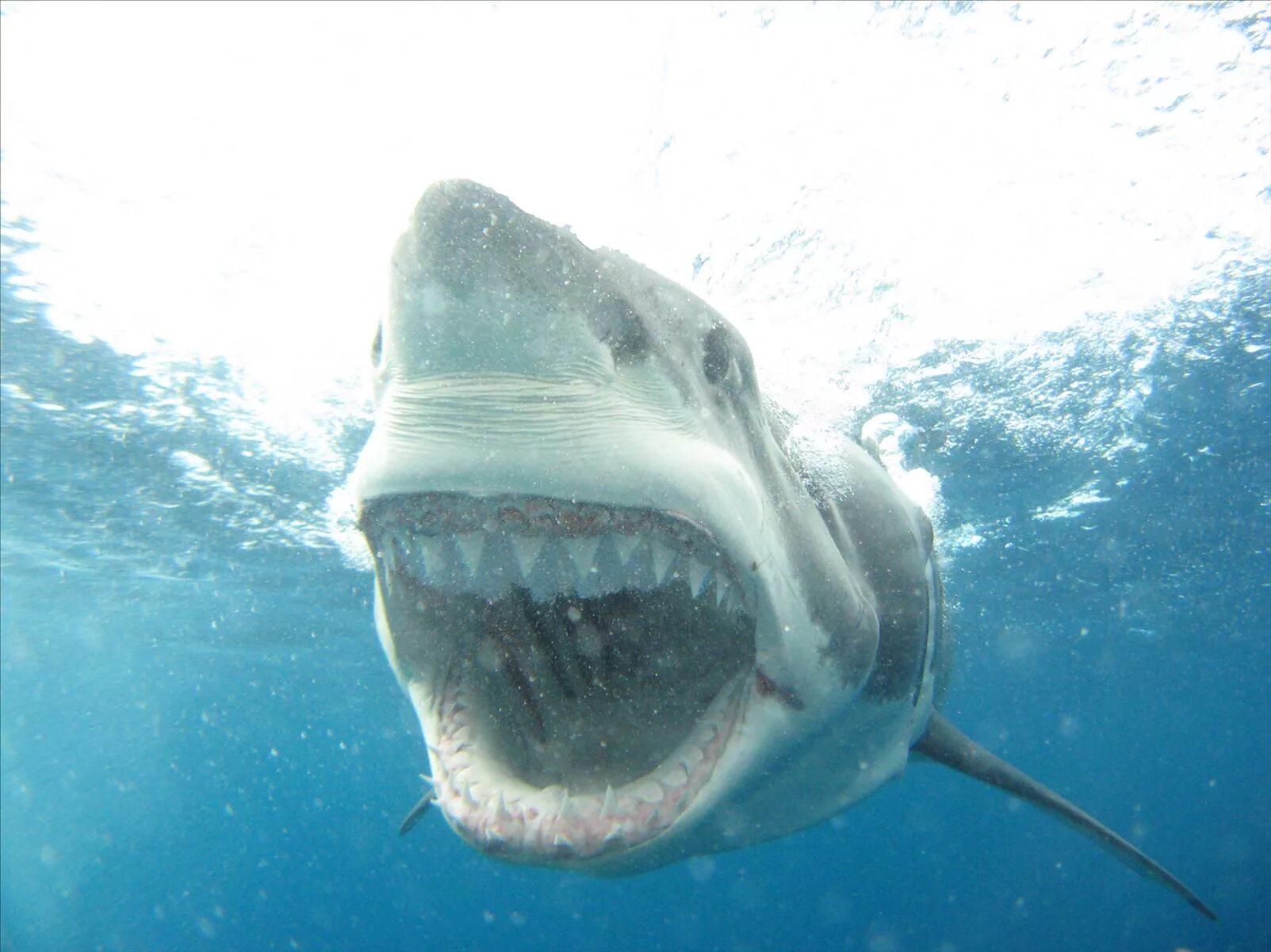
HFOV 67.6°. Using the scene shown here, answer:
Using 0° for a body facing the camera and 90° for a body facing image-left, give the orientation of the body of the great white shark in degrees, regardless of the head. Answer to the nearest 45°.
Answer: approximately 45°
